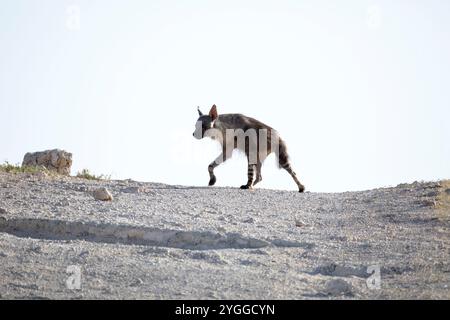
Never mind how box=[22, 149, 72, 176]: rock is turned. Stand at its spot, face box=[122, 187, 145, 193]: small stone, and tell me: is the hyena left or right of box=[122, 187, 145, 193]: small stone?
left

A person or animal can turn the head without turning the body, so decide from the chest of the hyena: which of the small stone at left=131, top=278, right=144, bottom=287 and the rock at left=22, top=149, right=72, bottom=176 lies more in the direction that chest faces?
the rock

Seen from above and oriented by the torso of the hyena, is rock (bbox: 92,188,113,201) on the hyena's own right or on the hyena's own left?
on the hyena's own left

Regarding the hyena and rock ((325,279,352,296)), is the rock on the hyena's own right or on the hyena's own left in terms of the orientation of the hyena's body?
on the hyena's own left

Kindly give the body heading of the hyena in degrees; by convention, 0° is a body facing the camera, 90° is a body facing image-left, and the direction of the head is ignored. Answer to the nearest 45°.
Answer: approximately 90°

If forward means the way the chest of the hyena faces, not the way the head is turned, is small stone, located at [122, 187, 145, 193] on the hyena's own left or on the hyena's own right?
on the hyena's own left

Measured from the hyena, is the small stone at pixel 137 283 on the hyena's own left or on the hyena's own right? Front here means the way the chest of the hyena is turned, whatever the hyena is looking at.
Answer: on the hyena's own left

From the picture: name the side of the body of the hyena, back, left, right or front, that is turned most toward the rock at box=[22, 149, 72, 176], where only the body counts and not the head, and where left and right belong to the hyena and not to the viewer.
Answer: front
